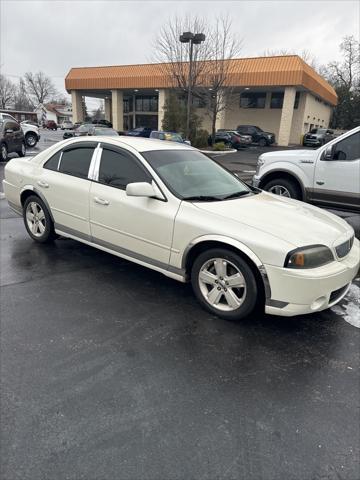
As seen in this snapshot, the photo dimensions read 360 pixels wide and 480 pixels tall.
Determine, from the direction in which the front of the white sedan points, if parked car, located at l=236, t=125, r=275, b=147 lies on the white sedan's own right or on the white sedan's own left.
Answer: on the white sedan's own left

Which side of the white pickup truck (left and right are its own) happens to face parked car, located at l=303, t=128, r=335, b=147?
right

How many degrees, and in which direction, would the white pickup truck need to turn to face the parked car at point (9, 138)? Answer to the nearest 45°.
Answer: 0° — it already faces it

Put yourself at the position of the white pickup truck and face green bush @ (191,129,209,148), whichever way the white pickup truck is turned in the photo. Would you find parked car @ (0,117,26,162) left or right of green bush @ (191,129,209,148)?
left

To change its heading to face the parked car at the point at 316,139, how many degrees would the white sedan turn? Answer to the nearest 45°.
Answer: approximately 135° to its left

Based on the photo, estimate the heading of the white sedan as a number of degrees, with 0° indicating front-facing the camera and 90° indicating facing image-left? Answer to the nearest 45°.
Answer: approximately 315°

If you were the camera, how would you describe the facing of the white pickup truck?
facing to the left of the viewer
